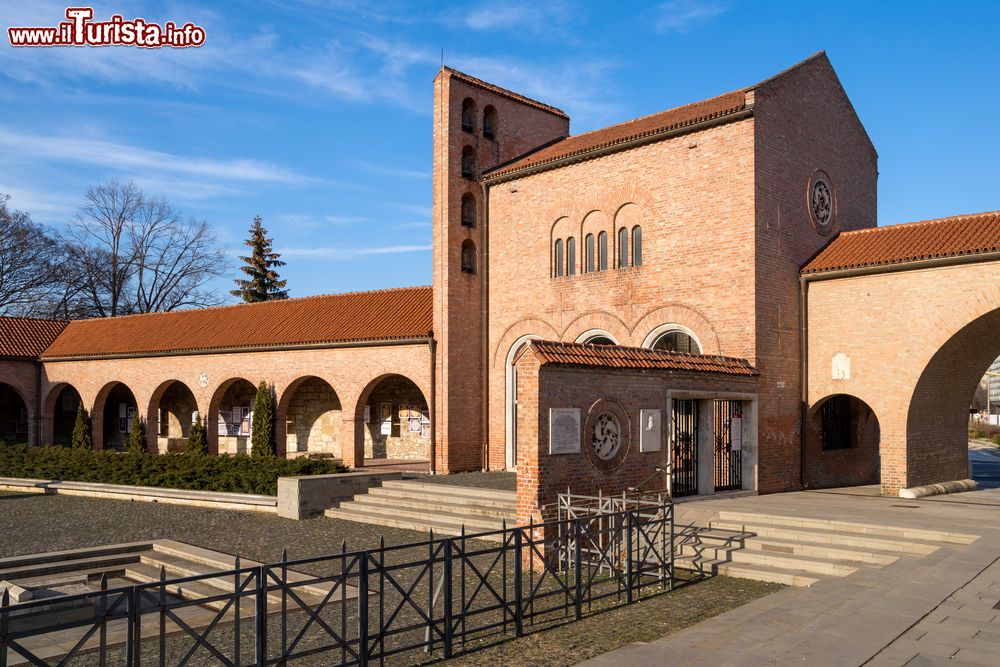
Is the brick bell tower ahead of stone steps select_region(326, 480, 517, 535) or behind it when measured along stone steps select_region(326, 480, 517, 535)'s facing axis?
behind

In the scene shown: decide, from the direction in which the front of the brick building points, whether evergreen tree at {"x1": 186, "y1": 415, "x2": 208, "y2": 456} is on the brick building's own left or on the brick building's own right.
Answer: on the brick building's own right

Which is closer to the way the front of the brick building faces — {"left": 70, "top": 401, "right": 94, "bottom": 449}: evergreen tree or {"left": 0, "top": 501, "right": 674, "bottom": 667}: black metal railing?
the black metal railing

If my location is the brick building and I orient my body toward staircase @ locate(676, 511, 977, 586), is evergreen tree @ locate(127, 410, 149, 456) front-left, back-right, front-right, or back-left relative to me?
back-right

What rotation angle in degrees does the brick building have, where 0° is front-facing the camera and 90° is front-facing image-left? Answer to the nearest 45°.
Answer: approximately 45°

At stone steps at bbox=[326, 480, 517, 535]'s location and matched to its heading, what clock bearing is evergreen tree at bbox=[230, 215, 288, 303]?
The evergreen tree is roughly at 4 o'clock from the stone steps.

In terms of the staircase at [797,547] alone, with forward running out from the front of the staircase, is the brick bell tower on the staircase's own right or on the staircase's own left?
on the staircase's own right

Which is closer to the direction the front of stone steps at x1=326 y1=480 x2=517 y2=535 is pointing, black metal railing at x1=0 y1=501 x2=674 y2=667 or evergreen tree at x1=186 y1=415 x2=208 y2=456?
the black metal railing

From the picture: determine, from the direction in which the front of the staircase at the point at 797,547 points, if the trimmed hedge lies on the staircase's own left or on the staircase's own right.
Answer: on the staircase's own right

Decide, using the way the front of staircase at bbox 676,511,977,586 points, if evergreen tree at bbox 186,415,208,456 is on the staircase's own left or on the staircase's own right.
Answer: on the staircase's own right
